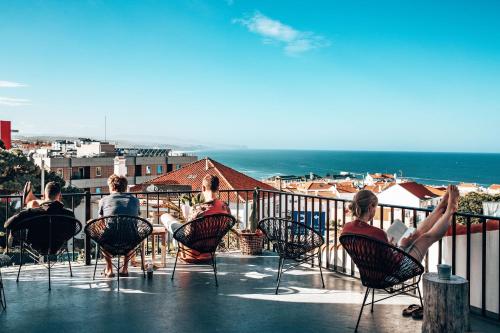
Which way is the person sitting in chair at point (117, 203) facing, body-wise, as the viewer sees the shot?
away from the camera

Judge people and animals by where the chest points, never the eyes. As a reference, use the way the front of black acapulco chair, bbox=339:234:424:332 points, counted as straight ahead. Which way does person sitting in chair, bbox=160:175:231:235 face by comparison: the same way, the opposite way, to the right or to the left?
to the left

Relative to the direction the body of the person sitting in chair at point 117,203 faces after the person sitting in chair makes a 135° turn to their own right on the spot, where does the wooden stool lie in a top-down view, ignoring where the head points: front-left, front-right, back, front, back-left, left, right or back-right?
front

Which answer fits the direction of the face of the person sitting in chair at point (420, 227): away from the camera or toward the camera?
away from the camera

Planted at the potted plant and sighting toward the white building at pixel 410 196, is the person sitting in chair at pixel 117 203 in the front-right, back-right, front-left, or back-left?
back-left

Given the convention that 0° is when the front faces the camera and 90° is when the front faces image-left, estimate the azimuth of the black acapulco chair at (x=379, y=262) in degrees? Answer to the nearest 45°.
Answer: approximately 225°

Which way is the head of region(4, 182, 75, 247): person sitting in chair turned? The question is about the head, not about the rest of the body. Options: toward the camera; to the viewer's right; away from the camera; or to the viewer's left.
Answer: away from the camera

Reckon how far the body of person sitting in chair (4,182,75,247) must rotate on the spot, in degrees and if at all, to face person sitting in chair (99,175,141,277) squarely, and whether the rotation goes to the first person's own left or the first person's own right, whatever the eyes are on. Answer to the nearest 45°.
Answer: approximately 135° to the first person's own right

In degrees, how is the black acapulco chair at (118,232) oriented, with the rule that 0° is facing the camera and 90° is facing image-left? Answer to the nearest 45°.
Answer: approximately 180°

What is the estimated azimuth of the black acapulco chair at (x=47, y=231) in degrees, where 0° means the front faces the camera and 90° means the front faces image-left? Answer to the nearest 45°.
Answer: approximately 180°

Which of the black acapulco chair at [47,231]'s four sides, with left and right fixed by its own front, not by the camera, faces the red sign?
front

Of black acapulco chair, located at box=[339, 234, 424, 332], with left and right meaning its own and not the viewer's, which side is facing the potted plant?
left
